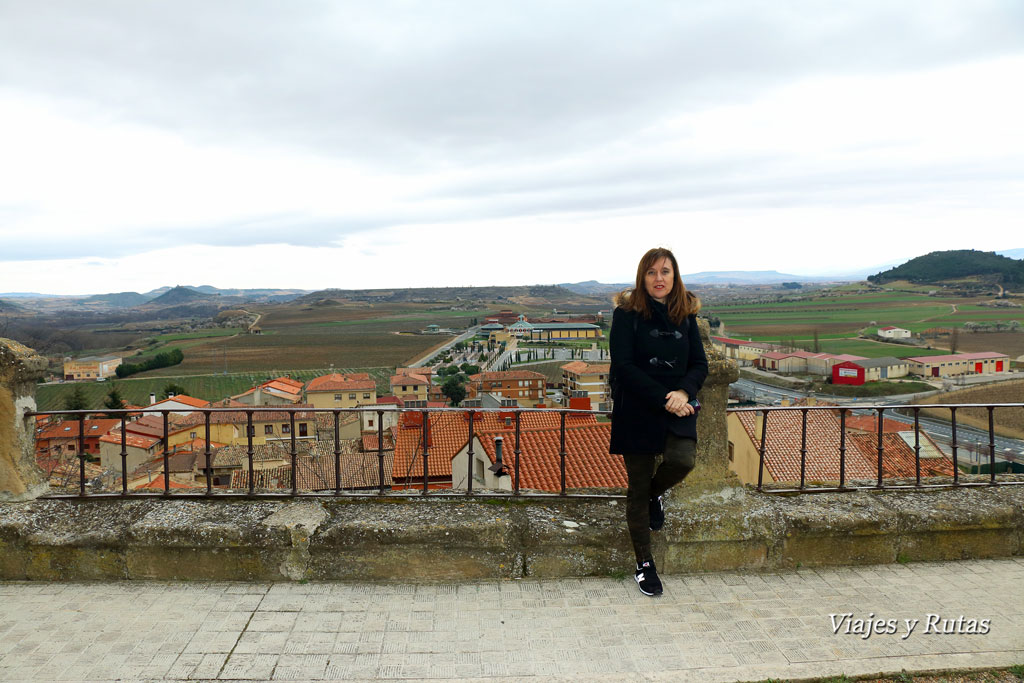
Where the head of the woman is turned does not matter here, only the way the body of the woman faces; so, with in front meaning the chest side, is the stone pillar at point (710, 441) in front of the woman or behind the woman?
behind

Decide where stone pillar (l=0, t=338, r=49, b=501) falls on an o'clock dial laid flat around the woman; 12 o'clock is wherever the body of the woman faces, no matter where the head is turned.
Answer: The stone pillar is roughly at 3 o'clock from the woman.

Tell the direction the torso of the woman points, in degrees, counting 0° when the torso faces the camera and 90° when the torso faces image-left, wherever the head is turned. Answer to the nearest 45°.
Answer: approximately 0°
